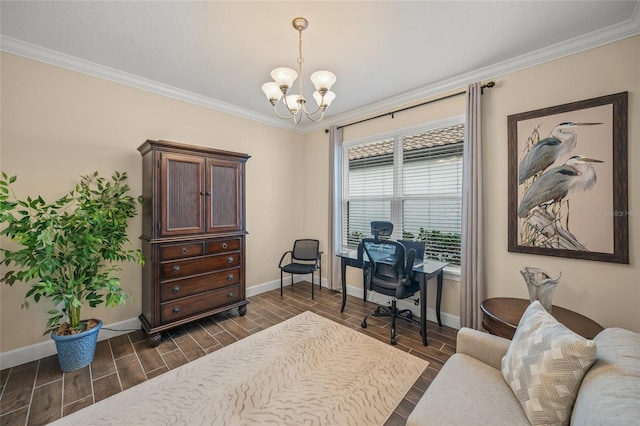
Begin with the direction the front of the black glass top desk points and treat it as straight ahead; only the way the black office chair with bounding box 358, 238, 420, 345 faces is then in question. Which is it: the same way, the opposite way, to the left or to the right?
the opposite way

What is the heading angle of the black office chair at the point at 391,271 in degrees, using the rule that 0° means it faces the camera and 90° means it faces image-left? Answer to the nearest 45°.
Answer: approximately 225°

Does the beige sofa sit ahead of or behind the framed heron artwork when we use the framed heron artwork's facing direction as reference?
ahead

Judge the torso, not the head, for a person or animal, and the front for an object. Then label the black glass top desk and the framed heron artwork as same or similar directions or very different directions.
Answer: same or similar directions

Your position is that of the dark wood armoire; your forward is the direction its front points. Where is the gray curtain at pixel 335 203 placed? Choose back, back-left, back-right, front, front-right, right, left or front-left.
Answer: front-left

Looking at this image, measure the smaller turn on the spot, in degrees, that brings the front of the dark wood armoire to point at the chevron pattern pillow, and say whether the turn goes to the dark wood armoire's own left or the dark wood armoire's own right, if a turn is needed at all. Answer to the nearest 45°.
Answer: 0° — it already faces it

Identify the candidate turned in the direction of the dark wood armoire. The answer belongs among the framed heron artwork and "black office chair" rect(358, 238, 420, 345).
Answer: the framed heron artwork

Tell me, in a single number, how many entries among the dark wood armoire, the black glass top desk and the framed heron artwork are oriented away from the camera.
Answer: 0

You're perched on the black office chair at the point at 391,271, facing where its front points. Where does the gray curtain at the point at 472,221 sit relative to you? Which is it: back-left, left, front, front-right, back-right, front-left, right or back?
front-right

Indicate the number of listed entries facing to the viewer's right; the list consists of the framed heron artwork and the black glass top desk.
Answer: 0

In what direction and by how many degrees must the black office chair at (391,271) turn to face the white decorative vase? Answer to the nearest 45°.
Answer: approximately 90° to its right

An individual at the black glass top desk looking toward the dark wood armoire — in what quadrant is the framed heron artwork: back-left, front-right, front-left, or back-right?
back-left

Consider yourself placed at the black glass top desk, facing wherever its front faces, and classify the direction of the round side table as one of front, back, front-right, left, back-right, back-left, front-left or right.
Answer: left

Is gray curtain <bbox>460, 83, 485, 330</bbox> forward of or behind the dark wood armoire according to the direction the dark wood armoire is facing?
forward

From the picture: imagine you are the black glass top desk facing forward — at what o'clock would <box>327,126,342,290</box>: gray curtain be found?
The gray curtain is roughly at 3 o'clock from the black glass top desk.
